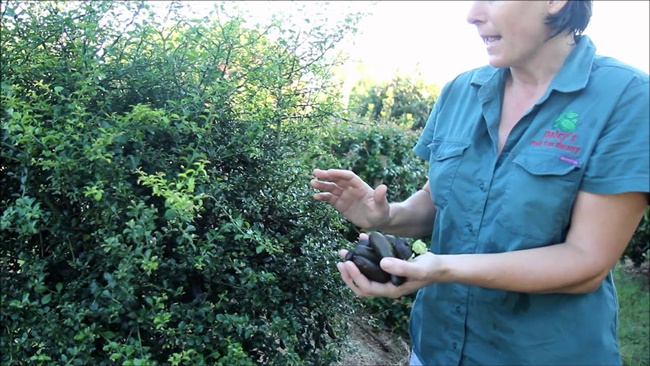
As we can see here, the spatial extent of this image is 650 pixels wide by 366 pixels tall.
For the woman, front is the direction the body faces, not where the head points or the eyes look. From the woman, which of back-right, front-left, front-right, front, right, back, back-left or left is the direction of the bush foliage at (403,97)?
back-right

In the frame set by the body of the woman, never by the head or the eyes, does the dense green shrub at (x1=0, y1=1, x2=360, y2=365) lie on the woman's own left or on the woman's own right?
on the woman's own right

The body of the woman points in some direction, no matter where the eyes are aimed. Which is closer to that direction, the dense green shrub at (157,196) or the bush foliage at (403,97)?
the dense green shrub

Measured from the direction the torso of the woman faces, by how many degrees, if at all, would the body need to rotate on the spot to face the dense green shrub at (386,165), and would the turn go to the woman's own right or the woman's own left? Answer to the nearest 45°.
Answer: approximately 135° to the woman's own right

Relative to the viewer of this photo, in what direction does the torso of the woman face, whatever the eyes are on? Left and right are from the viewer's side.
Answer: facing the viewer and to the left of the viewer
